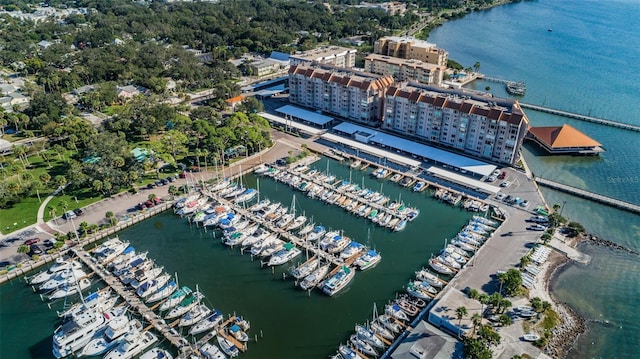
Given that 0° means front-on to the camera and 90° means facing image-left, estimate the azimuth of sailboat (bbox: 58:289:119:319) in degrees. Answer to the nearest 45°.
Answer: approximately 45°

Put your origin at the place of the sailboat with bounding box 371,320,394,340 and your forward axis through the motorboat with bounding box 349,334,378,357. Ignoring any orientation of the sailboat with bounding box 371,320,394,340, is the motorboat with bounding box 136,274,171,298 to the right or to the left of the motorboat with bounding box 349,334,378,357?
right

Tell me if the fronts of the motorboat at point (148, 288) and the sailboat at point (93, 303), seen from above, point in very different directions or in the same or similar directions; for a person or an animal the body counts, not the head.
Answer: very different directions

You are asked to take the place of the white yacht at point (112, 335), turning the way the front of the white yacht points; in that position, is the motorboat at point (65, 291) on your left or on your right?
on your right

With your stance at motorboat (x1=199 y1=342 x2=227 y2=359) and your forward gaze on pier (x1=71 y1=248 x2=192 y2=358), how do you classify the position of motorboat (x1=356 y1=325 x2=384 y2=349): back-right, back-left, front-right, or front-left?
back-right
